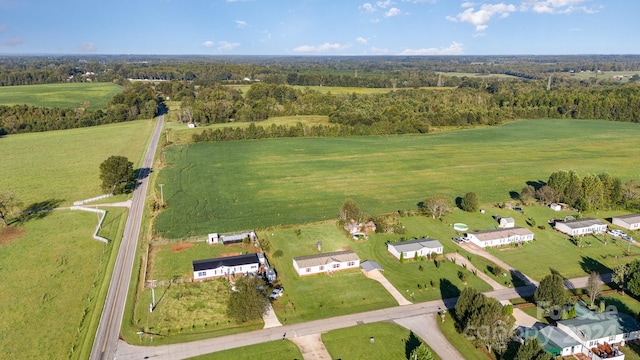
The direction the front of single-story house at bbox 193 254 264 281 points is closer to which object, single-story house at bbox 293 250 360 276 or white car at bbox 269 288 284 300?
the white car

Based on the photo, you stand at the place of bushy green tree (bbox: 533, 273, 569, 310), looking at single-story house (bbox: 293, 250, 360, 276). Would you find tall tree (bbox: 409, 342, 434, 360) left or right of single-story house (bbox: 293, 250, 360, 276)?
left

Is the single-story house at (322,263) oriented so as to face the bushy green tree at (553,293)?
no

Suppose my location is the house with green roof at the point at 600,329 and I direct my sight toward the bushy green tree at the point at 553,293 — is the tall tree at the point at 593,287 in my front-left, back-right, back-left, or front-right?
front-right

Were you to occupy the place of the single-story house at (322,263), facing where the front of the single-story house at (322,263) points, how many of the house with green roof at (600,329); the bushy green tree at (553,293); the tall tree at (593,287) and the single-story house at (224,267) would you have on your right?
1

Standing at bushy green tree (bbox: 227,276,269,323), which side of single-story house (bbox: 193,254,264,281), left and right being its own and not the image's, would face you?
front

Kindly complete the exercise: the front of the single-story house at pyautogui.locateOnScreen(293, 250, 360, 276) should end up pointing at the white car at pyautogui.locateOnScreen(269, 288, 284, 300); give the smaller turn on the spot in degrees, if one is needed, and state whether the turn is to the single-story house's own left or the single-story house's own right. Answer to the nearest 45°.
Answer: approximately 45° to the single-story house's own right

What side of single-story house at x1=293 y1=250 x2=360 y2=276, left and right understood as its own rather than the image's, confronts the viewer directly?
front

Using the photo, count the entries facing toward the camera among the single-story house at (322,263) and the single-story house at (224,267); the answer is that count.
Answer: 2

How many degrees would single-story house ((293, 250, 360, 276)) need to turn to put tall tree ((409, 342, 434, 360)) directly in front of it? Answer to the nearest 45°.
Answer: approximately 45° to its left

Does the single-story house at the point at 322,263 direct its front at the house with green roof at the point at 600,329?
no

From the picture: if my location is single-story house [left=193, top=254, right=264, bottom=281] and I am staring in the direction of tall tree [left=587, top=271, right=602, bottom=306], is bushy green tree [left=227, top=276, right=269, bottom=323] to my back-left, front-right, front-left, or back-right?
front-right

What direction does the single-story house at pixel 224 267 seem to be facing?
toward the camera

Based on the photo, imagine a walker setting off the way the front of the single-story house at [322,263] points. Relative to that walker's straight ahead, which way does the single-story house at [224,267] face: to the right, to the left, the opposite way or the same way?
the same way

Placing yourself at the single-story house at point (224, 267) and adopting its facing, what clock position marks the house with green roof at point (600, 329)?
The house with green roof is roughly at 10 o'clock from the single-story house.

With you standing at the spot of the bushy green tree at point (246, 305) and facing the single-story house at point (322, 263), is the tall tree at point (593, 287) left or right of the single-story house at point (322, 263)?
right
